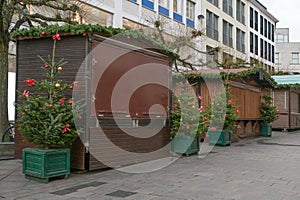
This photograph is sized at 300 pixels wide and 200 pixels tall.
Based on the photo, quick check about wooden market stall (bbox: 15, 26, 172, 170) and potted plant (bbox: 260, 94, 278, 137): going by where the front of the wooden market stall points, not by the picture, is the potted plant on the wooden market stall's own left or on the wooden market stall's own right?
on the wooden market stall's own left

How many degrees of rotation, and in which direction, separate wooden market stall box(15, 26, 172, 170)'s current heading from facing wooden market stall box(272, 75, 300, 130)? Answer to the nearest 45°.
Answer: approximately 90° to its left

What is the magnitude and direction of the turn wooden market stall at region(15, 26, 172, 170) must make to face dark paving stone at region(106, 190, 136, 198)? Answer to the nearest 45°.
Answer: approximately 45° to its right

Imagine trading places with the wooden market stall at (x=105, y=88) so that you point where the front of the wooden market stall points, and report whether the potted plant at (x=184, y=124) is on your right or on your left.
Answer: on your left

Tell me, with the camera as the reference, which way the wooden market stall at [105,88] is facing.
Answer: facing the viewer and to the right of the viewer

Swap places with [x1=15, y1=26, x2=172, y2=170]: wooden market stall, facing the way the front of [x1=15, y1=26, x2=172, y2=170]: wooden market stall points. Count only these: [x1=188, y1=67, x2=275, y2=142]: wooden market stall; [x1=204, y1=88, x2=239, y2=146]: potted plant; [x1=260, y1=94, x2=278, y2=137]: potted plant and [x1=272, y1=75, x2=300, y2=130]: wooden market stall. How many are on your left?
4

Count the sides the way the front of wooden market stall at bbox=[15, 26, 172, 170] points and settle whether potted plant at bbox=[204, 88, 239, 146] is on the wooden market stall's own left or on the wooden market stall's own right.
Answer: on the wooden market stall's own left
